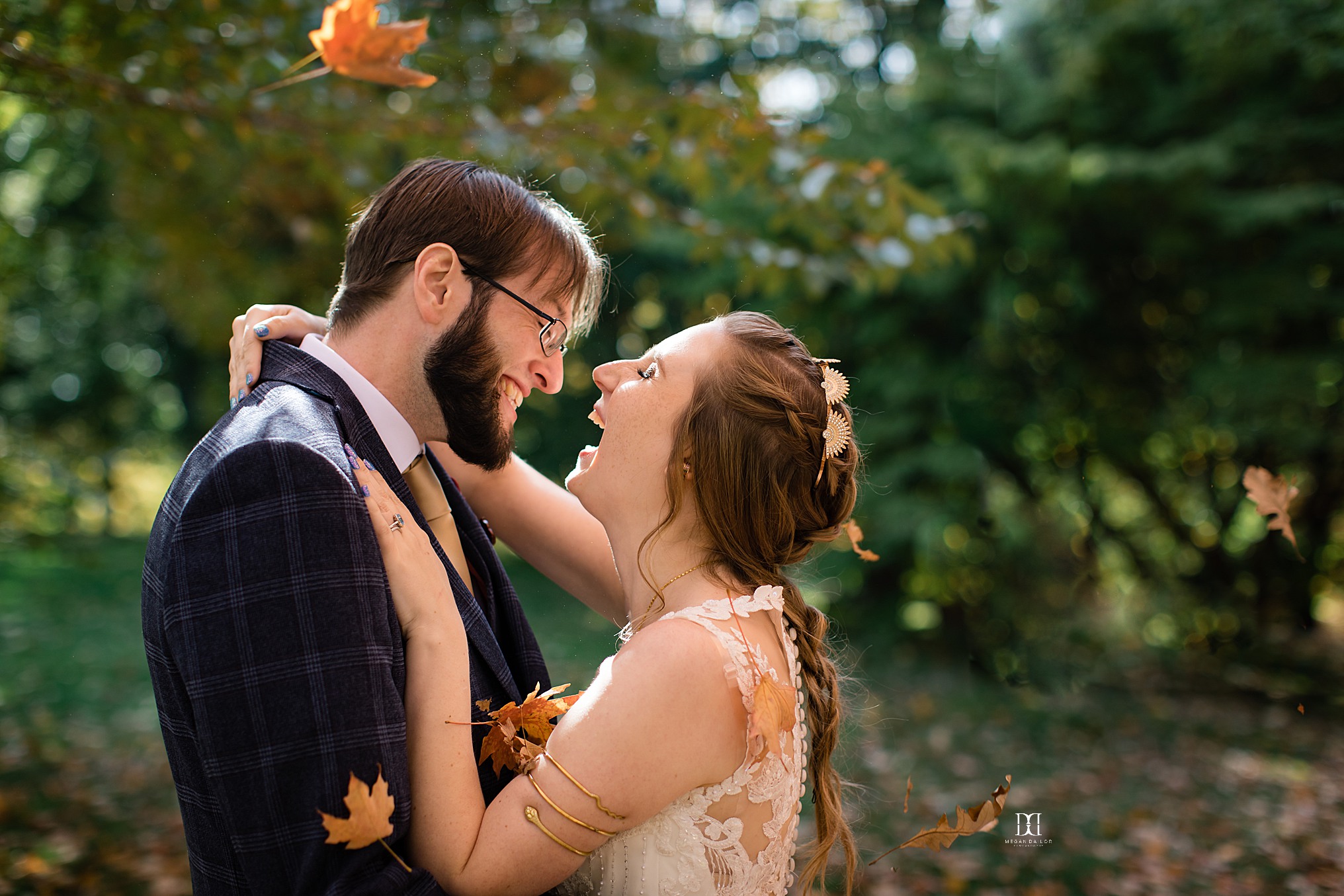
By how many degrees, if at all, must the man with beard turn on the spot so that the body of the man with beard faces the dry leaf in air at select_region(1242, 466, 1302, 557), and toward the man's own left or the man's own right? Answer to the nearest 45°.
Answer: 0° — they already face it

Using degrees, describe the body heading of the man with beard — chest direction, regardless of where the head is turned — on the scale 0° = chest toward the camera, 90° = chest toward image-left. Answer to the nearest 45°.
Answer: approximately 270°

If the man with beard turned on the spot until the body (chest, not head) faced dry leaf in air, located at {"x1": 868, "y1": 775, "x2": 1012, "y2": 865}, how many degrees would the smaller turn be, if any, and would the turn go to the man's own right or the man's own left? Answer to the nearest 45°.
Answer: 0° — they already face it

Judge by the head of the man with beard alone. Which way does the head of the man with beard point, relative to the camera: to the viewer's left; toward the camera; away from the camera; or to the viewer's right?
to the viewer's right

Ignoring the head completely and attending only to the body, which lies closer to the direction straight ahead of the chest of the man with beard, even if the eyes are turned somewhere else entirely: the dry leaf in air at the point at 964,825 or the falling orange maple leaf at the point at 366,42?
the dry leaf in air
